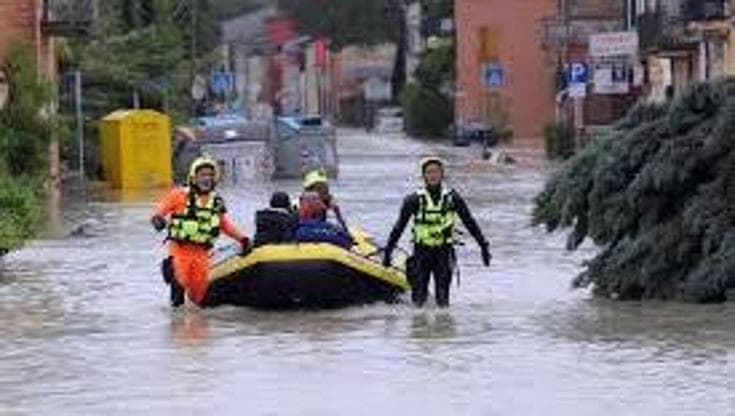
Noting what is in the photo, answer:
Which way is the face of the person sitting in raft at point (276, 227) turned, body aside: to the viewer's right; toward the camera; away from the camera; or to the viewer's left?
away from the camera

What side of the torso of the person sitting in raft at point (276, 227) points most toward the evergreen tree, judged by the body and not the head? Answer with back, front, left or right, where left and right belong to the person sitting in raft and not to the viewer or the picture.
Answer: right

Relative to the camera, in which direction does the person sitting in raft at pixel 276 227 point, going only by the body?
away from the camera

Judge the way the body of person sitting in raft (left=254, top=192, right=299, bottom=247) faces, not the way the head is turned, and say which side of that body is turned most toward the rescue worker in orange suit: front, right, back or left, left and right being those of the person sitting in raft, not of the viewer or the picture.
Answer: left

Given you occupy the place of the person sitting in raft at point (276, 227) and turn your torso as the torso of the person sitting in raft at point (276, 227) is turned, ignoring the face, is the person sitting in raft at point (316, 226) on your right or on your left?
on your right
